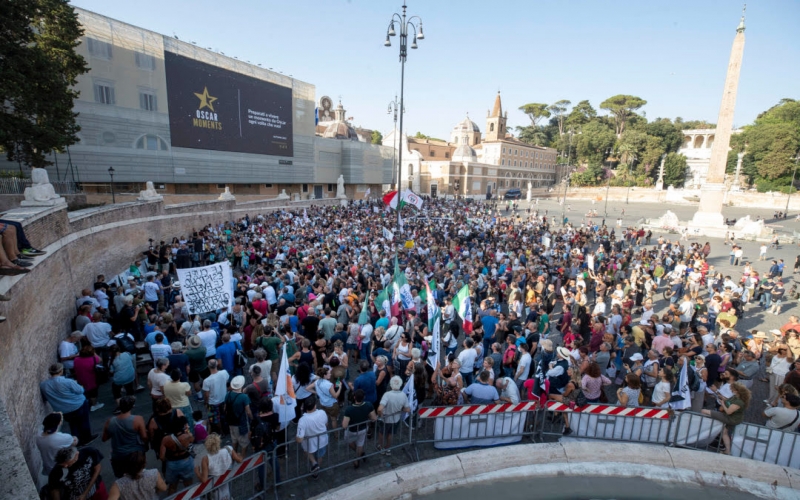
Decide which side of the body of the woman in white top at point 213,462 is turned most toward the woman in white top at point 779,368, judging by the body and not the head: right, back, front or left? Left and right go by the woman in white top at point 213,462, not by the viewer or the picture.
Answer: right

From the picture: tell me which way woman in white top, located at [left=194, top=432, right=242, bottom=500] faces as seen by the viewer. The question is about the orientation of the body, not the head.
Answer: away from the camera

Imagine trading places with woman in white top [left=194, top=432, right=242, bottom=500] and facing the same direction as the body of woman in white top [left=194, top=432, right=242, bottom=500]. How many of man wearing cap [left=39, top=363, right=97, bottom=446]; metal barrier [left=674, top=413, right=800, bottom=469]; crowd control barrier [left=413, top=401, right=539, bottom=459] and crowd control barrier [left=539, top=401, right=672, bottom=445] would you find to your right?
3

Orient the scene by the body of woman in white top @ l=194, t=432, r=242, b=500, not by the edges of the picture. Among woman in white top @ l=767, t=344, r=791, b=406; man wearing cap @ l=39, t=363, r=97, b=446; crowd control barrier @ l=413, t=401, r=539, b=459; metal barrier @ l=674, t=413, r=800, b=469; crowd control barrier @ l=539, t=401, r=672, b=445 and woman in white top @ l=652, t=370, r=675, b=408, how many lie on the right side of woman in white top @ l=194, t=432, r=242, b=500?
5

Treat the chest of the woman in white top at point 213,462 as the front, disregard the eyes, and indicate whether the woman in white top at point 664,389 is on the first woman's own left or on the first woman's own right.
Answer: on the first woman's own right

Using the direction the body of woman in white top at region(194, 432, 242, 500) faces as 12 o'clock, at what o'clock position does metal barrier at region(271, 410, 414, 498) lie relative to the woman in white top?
The metal barrier is roughly at 2 o'clock from the woman in white top.

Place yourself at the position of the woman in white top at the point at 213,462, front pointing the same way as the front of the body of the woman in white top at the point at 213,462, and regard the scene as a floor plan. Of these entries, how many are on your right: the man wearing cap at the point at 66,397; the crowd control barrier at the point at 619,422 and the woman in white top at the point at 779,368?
2

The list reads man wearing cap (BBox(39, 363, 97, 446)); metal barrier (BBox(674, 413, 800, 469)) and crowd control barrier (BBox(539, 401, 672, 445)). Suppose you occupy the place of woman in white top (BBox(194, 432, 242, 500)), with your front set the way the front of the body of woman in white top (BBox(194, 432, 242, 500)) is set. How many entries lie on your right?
2

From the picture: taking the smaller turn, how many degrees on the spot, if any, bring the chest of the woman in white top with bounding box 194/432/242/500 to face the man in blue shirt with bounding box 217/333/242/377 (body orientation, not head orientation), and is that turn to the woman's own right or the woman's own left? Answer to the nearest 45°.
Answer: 0° — they already face them

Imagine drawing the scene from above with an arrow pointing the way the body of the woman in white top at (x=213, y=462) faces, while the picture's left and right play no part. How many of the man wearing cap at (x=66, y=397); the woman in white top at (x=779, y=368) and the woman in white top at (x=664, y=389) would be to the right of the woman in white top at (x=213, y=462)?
2
